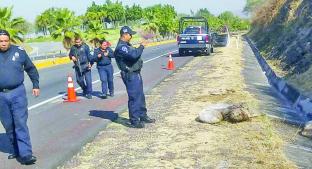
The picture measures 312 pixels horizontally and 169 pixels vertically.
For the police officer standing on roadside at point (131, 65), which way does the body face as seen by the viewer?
to the viewer's right

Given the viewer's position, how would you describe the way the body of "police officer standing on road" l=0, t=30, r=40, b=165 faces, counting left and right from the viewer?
facing the viewer

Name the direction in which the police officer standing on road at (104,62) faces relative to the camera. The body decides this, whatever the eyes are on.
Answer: toward the camera

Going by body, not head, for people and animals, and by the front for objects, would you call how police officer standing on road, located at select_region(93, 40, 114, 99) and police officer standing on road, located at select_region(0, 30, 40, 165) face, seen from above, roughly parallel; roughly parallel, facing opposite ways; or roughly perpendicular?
roughly parallel
